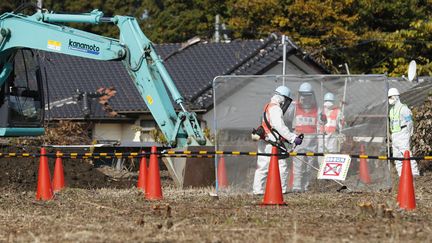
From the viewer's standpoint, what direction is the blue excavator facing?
to the viewer's right

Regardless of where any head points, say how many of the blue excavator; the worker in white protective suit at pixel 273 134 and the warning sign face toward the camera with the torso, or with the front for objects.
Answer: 1

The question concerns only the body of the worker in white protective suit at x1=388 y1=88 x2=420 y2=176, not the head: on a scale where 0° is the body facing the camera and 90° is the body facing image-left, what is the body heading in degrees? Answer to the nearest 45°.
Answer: approximately 45°
